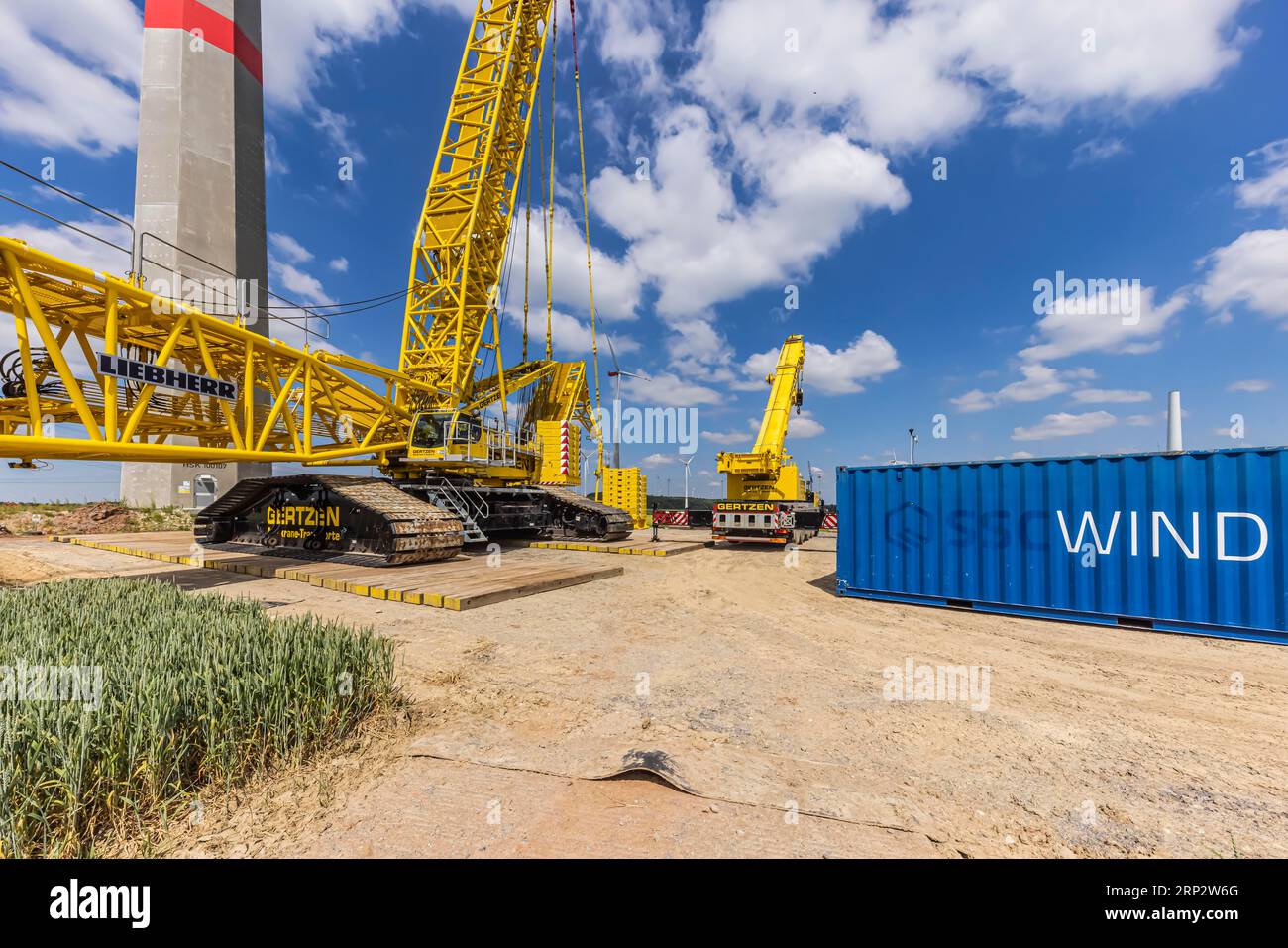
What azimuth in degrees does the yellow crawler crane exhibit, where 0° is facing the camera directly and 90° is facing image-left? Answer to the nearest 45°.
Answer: approximately 45°

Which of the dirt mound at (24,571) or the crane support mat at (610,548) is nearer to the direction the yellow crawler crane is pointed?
the dirt mound

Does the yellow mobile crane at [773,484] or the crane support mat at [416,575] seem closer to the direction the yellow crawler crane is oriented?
the crane support mat

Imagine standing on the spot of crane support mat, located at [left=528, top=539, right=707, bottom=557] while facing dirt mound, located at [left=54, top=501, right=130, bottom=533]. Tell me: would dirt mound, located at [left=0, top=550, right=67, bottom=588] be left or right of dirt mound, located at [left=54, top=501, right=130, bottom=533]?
left

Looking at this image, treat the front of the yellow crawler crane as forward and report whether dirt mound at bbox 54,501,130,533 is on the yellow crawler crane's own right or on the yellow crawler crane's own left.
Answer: on the yellow crawler crane's own right

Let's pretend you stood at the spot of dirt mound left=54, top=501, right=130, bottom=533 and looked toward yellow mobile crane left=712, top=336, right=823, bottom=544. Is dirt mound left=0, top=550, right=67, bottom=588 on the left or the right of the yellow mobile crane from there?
right
